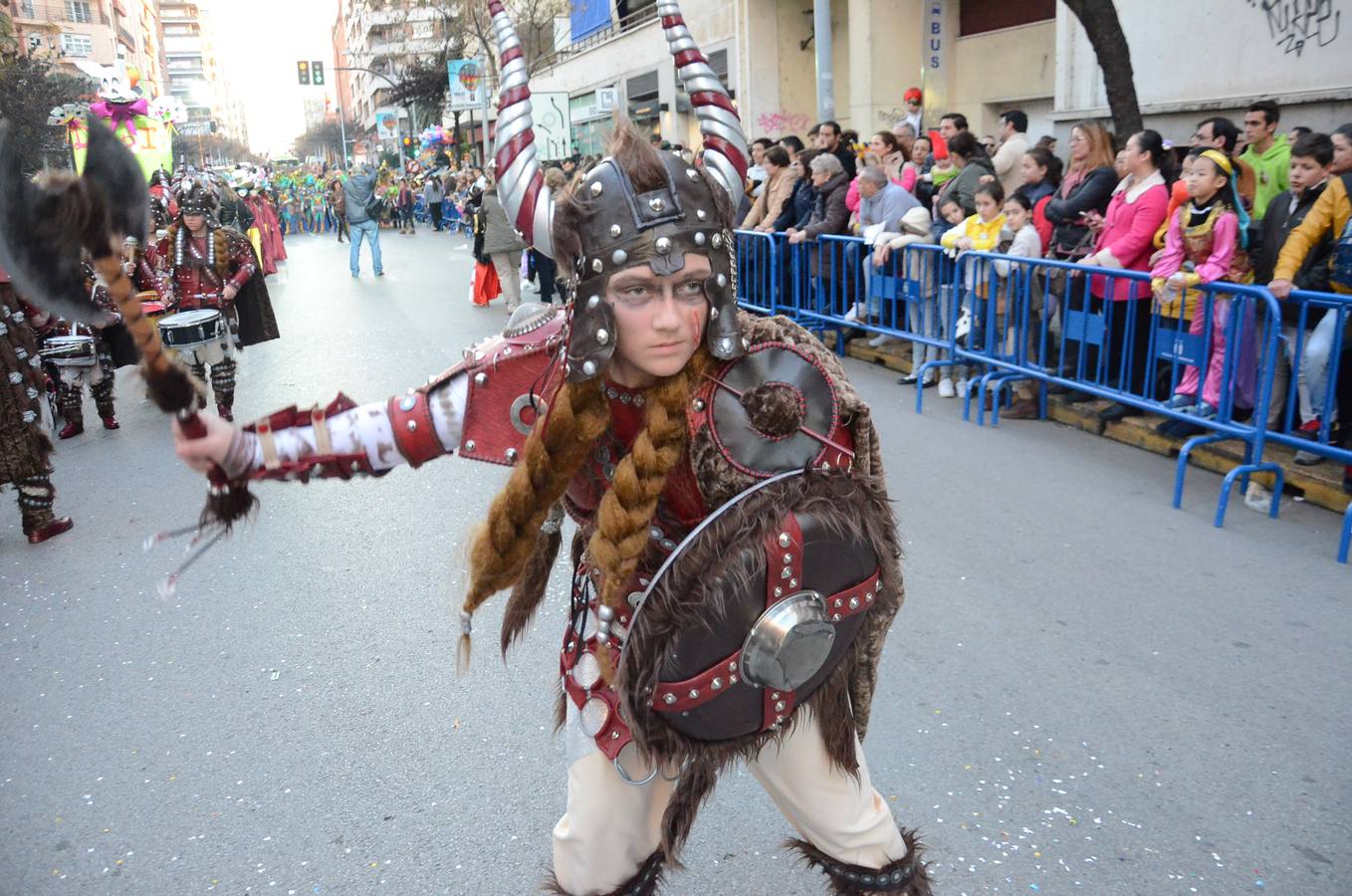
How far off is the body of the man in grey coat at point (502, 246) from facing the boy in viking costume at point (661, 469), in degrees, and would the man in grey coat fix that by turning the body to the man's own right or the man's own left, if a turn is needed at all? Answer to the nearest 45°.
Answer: approximately 180°

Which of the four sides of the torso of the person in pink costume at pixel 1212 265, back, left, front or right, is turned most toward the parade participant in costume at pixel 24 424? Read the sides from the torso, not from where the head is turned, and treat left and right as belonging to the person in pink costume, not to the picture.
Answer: front

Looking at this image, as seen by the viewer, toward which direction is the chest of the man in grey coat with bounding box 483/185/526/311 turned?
away from the camera

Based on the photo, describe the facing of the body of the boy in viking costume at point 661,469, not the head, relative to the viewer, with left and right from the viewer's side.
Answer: facing the viewer

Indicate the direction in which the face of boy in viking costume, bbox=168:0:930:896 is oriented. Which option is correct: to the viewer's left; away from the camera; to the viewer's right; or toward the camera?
toward the camera

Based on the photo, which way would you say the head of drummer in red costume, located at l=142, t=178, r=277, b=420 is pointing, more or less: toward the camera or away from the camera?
toward the camera

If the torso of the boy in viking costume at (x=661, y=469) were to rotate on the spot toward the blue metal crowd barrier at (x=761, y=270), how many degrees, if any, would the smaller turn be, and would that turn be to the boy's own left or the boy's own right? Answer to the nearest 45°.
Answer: approximately 180°

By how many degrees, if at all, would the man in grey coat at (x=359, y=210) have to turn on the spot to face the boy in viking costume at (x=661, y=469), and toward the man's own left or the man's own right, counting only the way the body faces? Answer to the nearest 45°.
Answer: approximately 180°

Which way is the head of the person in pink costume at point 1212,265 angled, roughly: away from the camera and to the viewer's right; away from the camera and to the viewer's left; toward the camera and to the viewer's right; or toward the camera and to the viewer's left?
toward the camera and to the viewer's left

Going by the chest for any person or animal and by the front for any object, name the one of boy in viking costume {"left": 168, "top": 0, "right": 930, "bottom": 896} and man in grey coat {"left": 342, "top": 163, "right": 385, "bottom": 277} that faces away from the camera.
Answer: the man in grey coat

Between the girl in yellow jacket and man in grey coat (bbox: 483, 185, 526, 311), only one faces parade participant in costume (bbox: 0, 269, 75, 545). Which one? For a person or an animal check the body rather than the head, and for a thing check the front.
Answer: the girl in yellow jacket

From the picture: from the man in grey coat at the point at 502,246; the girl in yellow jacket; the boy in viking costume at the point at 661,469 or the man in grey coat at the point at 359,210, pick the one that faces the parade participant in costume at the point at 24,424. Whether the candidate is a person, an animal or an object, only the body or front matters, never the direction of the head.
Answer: the girl in yellow jacket

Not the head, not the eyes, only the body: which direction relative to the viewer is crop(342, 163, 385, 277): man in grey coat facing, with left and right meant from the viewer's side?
facing away from the viewer

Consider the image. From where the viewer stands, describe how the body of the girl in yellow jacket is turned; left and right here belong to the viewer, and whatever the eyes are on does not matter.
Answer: facing the viewer and to the left of the viewer

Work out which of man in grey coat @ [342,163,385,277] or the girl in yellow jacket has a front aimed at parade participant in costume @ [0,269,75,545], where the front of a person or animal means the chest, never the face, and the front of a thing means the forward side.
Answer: the girl in yellow jacket
